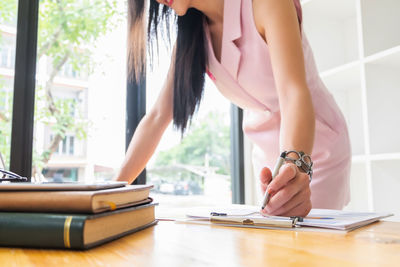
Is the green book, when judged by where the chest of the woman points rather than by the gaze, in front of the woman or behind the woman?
in front

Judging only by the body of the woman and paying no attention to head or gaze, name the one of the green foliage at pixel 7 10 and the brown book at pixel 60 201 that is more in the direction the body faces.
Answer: the brown book

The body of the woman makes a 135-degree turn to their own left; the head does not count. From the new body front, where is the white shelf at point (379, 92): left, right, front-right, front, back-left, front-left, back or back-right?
front-left

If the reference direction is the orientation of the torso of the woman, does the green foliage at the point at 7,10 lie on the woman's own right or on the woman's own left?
on the woman's own right

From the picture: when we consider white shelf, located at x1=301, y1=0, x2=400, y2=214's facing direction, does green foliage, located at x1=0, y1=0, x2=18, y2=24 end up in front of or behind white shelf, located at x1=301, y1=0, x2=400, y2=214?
in front

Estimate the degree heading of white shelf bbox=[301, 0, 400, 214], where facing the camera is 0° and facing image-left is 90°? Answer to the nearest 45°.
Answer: approximately 45°

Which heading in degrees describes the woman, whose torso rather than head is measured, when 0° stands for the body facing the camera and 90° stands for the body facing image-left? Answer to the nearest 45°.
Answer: approximately 45°

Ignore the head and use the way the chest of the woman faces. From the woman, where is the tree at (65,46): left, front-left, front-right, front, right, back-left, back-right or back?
right

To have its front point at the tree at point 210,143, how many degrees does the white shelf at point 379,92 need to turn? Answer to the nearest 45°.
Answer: approximately 90° to its right
